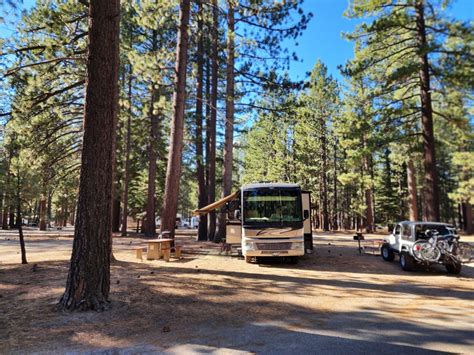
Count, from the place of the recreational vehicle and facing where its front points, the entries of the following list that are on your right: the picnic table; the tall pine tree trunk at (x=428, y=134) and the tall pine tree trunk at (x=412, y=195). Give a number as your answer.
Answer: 1

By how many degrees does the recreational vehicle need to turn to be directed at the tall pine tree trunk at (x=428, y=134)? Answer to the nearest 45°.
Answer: approximately 135° to its left

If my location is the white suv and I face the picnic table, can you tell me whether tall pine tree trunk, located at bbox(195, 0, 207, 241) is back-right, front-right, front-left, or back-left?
front-right

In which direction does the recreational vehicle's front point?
toward the camera

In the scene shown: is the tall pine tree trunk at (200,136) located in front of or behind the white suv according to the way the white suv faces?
in front

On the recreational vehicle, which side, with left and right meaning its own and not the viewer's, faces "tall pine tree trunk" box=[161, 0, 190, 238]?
right

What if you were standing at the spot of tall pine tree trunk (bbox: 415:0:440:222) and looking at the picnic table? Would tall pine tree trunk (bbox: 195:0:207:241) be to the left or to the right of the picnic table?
right

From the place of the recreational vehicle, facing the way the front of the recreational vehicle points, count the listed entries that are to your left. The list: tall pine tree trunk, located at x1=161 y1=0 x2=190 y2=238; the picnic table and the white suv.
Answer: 1

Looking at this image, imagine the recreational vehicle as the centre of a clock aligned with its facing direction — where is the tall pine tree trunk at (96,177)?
The tall pine tree trunk is roughly at 1 o'clock from the recreational vehicle.
